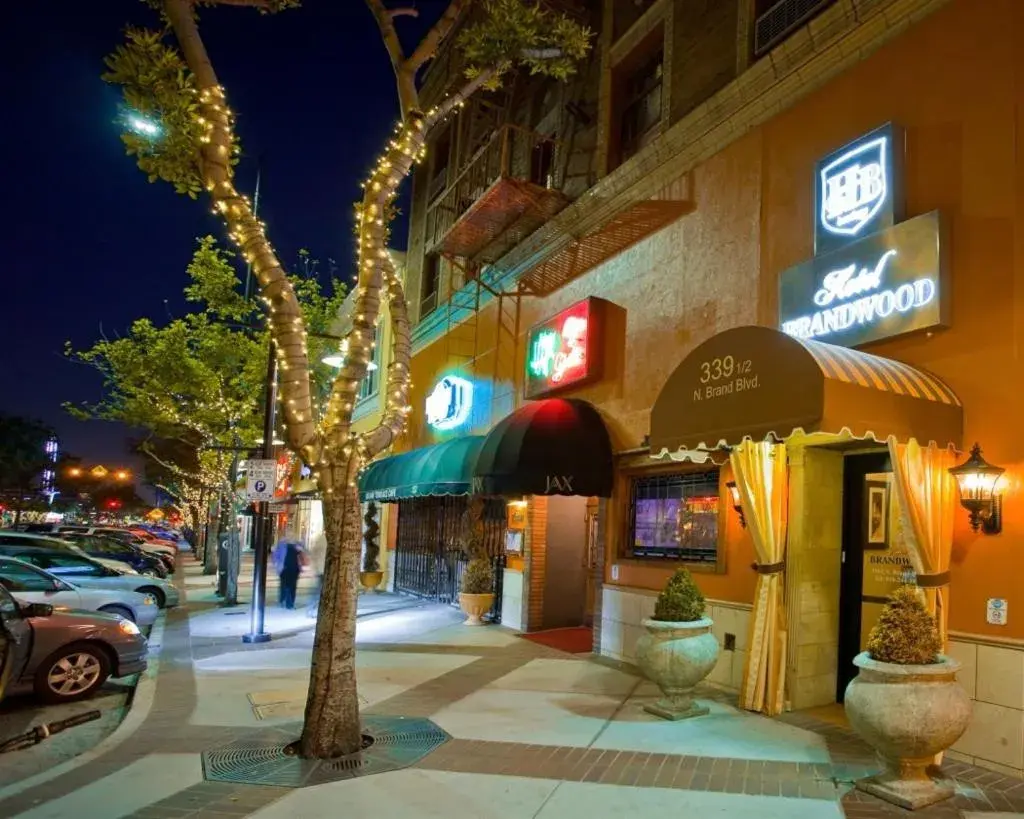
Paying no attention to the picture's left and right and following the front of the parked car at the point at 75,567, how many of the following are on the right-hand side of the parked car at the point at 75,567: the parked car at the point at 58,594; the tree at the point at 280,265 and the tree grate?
3

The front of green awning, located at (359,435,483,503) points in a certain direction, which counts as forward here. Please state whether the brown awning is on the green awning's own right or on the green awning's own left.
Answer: on the green awning's own left

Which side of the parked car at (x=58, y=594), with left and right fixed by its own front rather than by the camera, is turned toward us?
right

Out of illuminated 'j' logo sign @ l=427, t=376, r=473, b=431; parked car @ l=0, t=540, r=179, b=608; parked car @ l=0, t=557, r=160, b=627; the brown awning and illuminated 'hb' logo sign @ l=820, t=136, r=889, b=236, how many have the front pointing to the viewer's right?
2

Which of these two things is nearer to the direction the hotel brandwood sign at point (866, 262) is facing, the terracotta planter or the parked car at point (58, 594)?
the parked car

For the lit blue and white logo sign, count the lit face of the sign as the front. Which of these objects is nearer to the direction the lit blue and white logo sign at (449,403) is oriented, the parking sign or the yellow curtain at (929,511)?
the parking sign

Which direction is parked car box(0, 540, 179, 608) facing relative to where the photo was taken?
to the viewer's right
